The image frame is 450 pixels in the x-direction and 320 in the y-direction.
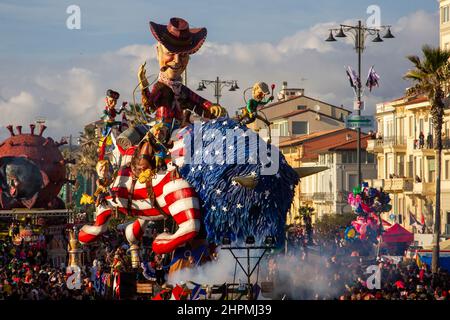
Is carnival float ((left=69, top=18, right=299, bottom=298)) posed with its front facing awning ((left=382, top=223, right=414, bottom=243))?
no
